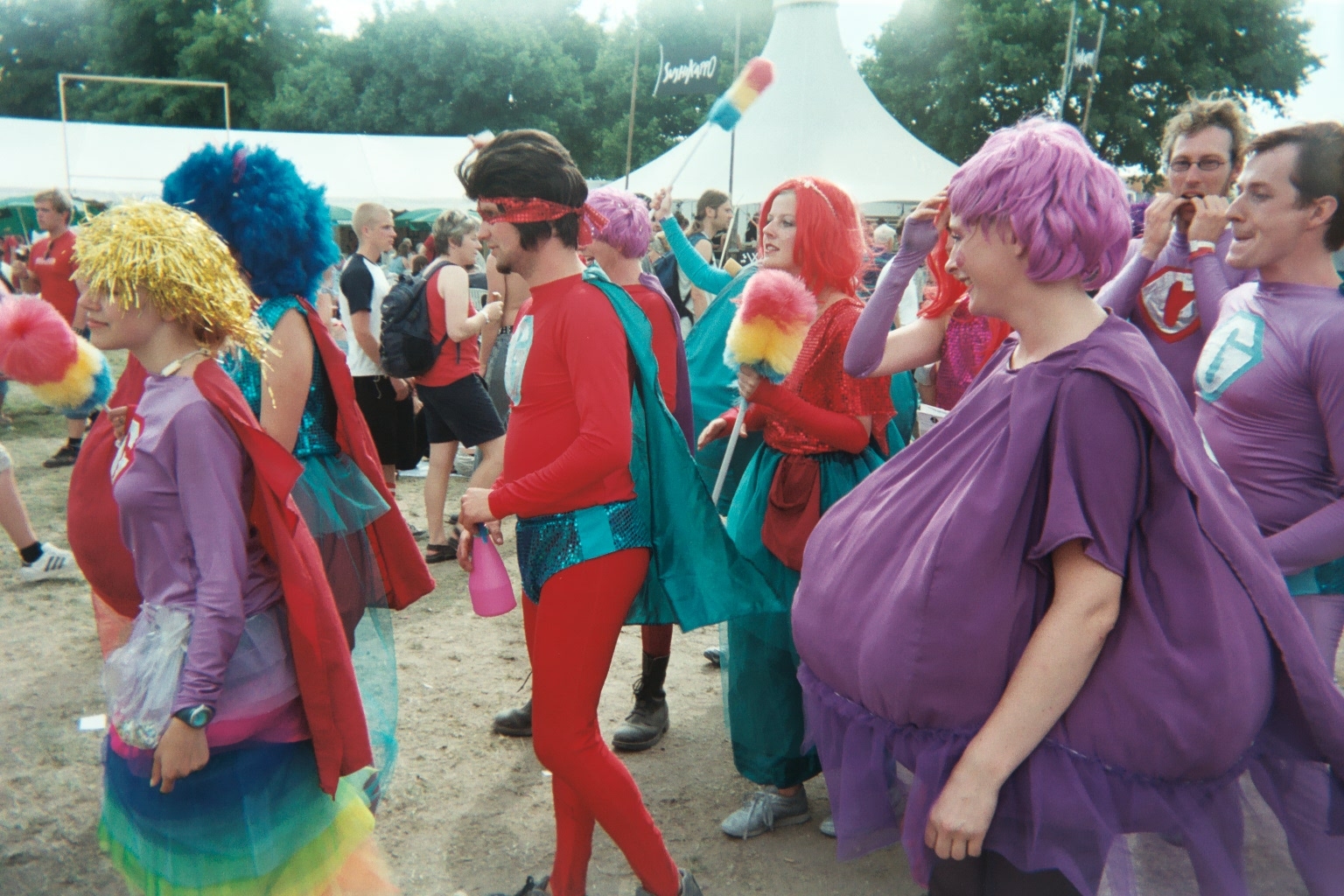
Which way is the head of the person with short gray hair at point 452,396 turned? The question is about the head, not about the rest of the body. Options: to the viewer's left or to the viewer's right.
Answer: to the viewer's right

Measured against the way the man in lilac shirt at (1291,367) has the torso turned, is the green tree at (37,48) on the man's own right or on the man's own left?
on the man's own right

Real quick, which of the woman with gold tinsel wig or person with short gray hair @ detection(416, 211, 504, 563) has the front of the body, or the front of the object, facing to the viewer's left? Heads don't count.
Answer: the woman with gold tinsel wig

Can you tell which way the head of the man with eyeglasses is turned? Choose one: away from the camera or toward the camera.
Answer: toward the camera

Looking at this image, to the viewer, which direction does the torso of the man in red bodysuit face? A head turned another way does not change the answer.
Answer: to the viewer's left

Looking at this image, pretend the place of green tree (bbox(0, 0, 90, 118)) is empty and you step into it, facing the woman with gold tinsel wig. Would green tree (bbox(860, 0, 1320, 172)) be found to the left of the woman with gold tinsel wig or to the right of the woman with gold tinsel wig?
left

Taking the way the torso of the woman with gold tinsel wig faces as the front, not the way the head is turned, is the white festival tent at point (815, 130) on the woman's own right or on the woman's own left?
on the woman's own right

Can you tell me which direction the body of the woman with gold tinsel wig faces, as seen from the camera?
to the viewer's left

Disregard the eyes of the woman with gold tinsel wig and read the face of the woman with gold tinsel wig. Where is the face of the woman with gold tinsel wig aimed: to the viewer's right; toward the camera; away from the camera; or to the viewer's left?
to the viewer's left

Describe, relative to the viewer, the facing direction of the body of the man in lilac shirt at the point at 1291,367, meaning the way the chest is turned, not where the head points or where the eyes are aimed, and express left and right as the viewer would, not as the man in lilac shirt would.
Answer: facing the viewer and to the left of the viewer

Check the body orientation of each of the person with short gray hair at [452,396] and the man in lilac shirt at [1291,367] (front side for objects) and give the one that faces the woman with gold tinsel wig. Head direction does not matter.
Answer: the man in lilac shirt

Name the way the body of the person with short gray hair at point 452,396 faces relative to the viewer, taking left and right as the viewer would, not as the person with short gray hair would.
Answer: facing to the right of the viewer

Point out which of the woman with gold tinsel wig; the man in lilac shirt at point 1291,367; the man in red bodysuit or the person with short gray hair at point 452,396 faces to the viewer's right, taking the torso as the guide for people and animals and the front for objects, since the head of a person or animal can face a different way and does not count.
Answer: the person with short gray hair

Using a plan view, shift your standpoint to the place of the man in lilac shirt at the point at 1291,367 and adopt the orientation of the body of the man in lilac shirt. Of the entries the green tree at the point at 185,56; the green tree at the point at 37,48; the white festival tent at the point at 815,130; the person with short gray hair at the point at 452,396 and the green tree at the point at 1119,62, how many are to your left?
0

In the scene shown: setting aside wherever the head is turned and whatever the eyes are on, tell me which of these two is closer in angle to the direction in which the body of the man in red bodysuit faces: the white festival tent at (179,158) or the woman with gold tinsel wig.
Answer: the woman with gold tinsel wig

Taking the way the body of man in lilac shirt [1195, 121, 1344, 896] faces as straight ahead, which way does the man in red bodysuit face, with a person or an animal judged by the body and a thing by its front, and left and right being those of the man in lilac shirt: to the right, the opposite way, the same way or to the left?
the same way

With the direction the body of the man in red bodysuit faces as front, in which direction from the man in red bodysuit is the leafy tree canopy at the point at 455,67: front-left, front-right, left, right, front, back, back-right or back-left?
right
